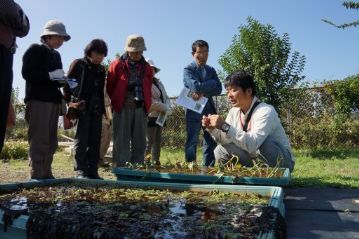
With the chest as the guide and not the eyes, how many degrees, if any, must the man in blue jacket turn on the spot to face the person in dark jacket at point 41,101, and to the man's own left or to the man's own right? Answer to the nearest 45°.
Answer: approximately 45° to the man's own right

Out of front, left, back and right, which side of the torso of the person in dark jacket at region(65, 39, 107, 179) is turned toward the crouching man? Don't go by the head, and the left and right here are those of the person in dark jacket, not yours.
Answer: front

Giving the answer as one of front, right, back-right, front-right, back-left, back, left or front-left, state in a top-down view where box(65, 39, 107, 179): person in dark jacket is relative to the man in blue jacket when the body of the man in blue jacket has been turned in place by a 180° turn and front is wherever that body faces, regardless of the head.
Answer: back-left

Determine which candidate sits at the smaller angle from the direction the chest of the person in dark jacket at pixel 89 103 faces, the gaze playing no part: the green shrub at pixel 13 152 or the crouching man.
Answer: the crouching man

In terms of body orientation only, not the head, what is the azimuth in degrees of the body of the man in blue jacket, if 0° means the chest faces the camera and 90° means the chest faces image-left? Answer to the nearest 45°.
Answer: approximately 0°

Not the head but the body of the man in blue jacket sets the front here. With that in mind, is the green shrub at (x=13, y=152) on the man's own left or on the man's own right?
on the man's own right

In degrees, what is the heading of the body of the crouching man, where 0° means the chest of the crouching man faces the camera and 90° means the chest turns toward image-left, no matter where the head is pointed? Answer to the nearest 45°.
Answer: approximately 45°

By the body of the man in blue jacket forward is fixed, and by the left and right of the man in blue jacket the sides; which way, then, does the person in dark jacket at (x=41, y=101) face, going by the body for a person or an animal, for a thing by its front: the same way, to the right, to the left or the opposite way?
to the left

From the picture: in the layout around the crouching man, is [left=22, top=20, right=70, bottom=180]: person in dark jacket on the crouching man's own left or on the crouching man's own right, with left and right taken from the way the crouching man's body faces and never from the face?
on the crouching man's own right

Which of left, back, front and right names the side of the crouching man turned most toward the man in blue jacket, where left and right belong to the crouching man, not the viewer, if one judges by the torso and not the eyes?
right
